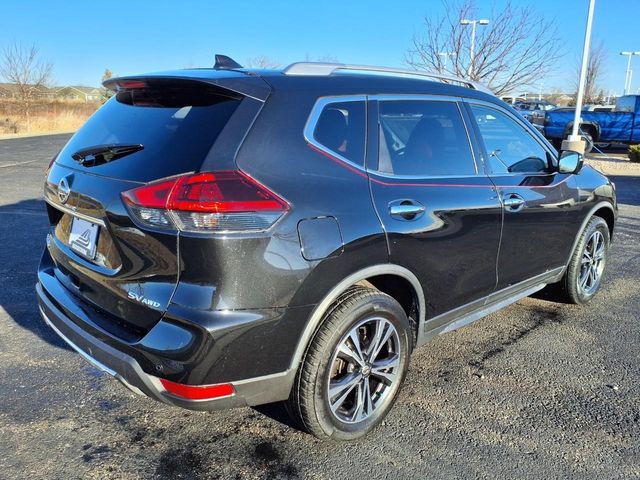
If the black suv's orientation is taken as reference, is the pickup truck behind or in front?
in front

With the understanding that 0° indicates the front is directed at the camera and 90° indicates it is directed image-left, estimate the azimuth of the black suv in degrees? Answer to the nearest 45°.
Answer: approximately 225°
